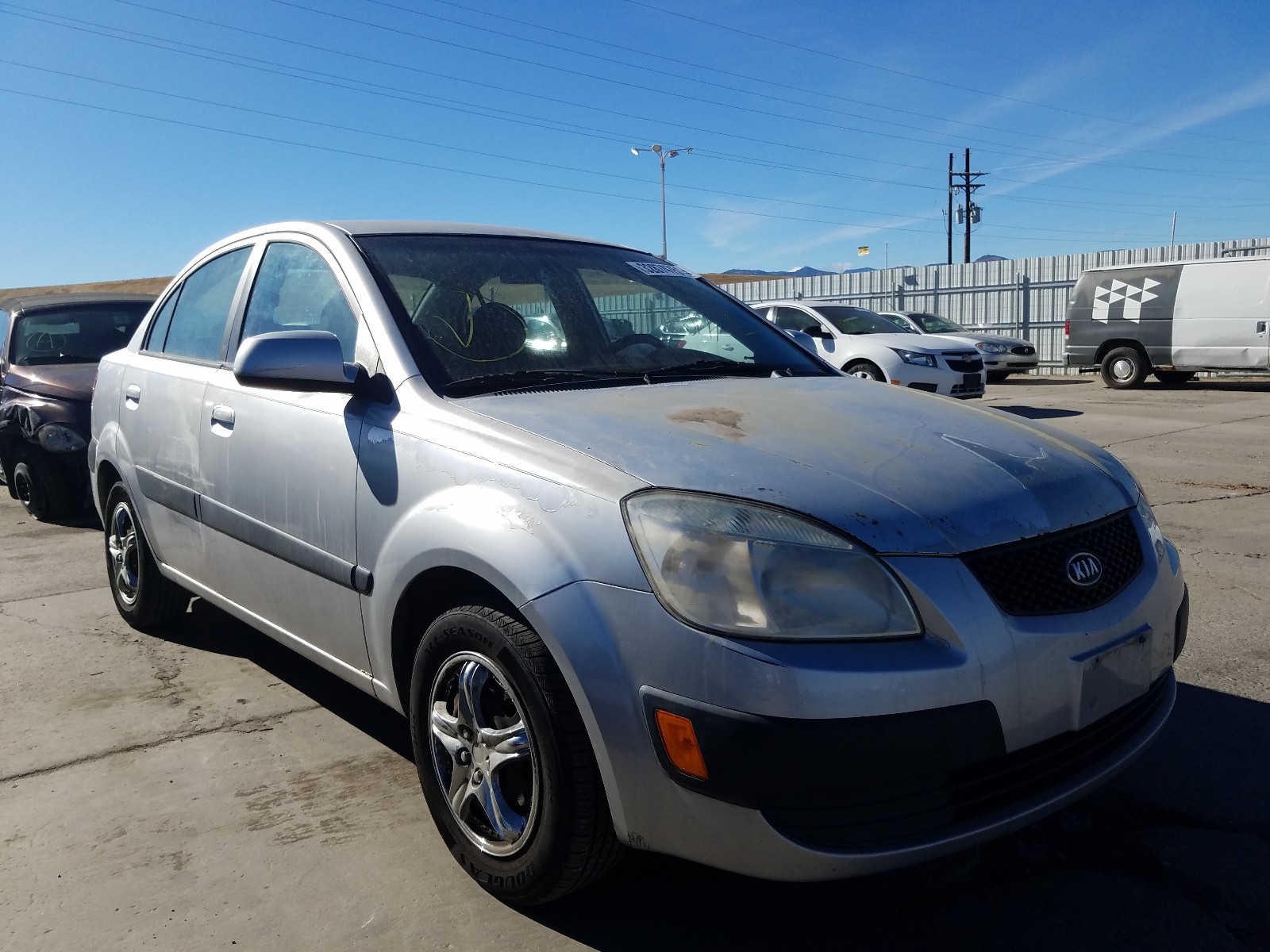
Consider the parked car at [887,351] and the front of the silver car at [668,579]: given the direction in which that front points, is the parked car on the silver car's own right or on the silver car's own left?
on the silver car's own left

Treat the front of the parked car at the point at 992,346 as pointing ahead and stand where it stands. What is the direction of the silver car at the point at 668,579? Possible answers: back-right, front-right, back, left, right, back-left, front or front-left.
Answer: front-right

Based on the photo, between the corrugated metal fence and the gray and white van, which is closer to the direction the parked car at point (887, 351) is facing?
the gray and white van

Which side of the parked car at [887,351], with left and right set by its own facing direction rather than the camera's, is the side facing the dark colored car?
right

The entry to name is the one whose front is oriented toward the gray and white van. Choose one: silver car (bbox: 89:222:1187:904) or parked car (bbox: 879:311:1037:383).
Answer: the parked car

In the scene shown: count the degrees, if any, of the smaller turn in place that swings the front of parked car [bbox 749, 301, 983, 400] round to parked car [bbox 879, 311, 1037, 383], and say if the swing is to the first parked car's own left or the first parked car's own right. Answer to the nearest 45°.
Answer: approximately 135° to the first parked car's own left

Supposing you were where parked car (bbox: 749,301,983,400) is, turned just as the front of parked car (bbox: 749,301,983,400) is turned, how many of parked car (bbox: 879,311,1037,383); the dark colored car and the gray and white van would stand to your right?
1

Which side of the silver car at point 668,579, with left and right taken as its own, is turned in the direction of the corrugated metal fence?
left

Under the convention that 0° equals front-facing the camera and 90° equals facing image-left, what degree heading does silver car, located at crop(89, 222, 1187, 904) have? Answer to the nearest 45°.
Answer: approximately 315°
